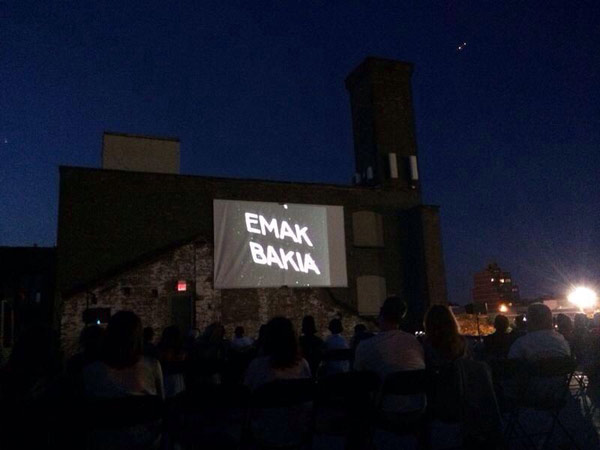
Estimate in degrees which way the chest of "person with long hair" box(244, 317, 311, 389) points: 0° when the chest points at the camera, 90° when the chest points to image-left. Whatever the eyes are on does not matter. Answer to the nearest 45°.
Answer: approximately 180°

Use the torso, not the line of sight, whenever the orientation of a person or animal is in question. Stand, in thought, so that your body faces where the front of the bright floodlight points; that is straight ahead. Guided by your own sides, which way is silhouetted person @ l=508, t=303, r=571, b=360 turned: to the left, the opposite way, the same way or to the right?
the opposite way

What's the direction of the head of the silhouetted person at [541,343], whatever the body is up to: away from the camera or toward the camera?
away from the camera

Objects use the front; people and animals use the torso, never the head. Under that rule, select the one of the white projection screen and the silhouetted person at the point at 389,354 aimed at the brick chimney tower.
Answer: the silhouetted person

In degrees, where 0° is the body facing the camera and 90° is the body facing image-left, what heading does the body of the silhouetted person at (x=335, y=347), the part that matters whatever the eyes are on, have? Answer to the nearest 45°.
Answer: approximately 180°

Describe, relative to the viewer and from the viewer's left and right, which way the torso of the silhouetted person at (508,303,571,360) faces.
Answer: facing away from the viewer

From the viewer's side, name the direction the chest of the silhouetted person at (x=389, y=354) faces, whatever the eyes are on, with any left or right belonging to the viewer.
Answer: facing away from the viewer

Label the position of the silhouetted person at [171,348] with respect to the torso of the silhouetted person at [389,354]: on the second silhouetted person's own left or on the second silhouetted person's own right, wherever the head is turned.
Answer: on the second silhouetted person's own left

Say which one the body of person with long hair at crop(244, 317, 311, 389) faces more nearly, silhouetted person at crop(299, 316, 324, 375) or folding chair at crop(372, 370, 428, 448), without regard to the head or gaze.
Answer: the silhouetted person

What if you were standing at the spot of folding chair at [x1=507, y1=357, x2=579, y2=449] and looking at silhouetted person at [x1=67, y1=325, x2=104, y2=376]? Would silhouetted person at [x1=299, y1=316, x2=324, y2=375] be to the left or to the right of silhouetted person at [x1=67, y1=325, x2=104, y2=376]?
right

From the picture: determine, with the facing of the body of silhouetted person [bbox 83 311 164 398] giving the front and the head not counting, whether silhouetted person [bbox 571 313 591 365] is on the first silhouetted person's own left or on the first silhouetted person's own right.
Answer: on the first silhouetted person's own right

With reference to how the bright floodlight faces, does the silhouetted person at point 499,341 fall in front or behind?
in front

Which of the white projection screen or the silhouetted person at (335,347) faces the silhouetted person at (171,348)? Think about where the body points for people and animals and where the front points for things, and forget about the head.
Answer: the white projection screen

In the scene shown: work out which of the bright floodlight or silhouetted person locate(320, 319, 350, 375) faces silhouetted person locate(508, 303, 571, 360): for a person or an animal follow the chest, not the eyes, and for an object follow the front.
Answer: the bright floodlight

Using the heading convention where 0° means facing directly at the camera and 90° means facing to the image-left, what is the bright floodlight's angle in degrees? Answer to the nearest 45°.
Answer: approximately 0°

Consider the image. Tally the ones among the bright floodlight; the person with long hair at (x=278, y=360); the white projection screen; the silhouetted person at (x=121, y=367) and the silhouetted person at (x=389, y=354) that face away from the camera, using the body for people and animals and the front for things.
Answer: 3

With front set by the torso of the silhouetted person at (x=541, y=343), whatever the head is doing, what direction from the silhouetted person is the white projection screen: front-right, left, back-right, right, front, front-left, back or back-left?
front-left

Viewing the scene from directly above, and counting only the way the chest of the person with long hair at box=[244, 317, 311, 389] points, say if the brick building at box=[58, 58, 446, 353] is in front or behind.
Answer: in front

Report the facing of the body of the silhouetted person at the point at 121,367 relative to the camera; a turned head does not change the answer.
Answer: away from the camera
